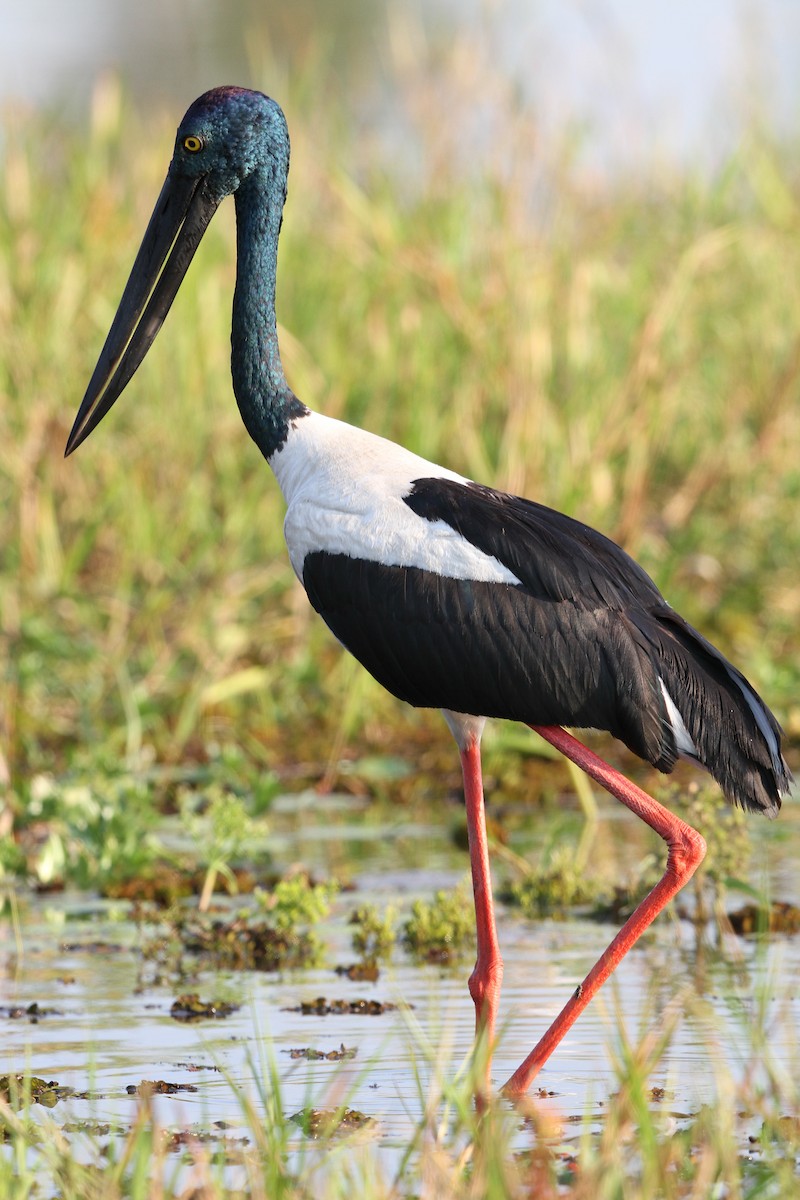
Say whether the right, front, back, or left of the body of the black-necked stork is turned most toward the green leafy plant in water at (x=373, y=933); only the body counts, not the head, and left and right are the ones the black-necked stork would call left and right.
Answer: right

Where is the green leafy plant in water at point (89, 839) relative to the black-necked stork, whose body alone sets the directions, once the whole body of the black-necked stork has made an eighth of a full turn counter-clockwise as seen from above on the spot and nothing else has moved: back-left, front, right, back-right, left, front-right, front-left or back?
right

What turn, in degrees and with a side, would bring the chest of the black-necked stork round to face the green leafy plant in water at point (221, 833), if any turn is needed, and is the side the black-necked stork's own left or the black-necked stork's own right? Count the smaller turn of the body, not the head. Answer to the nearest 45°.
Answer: approximately 45° to the black-necked stork's own right

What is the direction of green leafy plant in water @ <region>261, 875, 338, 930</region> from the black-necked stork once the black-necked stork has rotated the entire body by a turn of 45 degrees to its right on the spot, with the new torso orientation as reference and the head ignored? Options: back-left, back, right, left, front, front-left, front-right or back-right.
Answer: front

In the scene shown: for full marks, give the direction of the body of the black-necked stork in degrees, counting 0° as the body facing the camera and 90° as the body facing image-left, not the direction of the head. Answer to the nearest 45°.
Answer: approximately 90°

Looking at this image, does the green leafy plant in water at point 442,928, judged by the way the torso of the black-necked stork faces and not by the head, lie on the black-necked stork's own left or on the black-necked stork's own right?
on the black-necked stork's own right

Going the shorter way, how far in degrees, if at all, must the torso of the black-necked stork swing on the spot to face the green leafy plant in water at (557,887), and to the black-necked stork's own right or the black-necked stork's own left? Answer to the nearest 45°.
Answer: approximately 90° to the black-necked stork's own right
